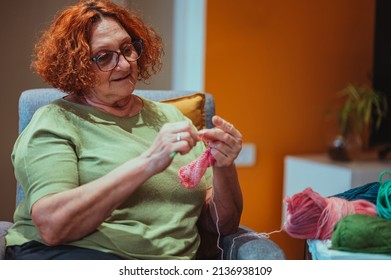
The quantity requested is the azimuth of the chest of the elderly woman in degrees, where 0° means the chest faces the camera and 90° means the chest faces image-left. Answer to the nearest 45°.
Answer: approximately 315°

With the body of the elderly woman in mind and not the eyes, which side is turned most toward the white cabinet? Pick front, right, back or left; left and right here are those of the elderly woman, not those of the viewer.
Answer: left

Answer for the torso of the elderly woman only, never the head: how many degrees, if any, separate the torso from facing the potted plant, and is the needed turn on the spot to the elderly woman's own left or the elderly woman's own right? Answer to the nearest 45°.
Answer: approximately 90° to the elderly woman's own left
